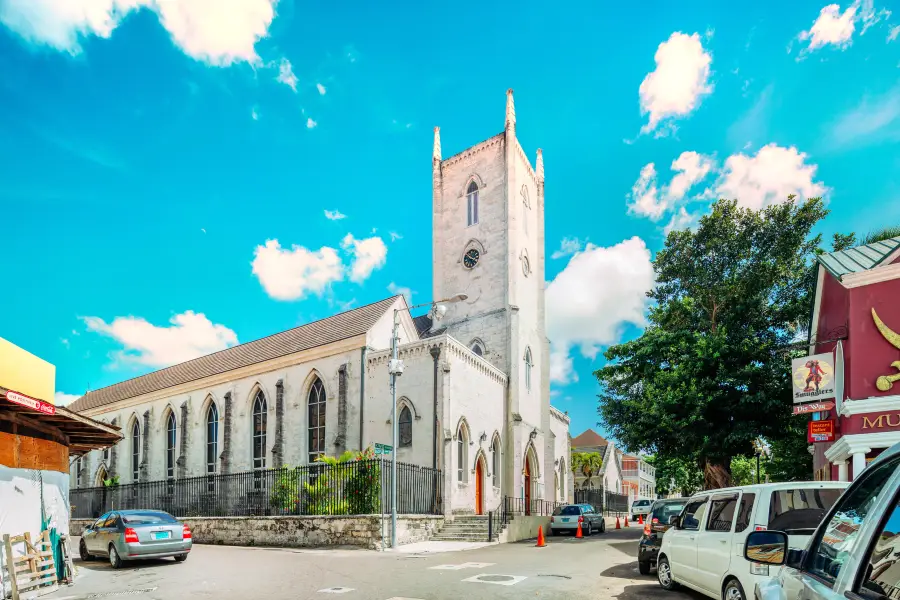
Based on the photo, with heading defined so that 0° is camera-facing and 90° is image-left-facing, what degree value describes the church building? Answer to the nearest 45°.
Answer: approximately 315°

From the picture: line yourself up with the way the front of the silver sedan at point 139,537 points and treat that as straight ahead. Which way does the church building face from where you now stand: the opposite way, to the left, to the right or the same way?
the opposite way

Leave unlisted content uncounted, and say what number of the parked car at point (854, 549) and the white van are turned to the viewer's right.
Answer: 0

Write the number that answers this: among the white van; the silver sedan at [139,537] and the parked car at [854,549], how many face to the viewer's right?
0

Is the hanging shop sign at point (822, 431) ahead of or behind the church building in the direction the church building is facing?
ahead

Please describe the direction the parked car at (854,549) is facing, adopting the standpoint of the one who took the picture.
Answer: facing away from the viewer and to the left of the viewer

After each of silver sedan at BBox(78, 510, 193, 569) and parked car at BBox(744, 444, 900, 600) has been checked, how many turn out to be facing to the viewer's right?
0

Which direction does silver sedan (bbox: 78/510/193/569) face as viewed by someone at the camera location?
facing away from the viewer and to the left of the viewer

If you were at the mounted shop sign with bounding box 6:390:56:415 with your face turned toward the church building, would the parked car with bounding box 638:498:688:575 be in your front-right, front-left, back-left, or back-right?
front-right
